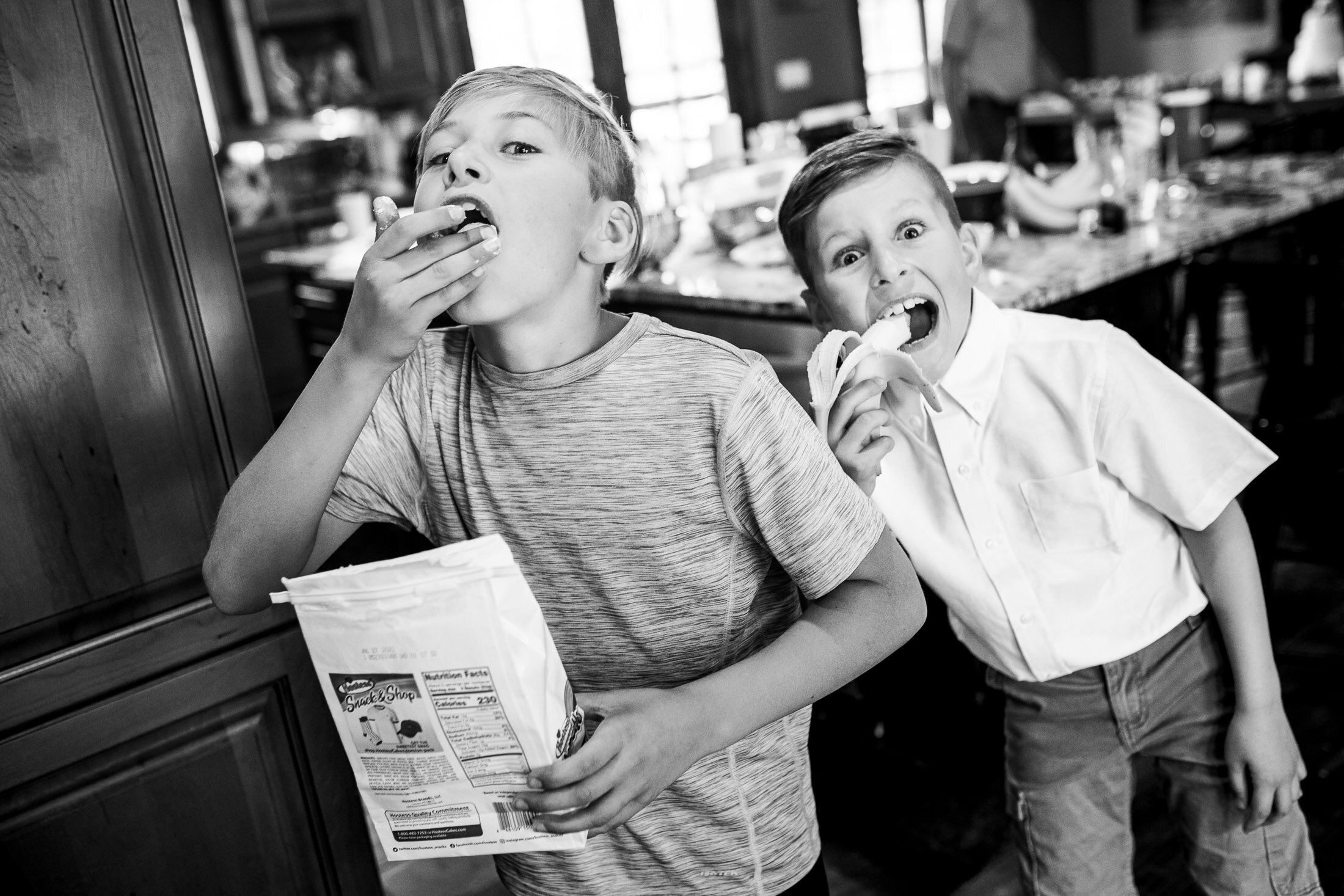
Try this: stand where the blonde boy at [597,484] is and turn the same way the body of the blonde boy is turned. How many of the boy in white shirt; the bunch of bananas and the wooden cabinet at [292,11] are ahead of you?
0

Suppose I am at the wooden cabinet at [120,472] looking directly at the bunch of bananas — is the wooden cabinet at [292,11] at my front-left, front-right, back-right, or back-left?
front-left

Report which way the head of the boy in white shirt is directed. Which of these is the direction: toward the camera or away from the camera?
toward the camera

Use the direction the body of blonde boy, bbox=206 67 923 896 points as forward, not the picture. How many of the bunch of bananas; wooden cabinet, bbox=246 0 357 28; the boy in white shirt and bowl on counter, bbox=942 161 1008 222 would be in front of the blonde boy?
0

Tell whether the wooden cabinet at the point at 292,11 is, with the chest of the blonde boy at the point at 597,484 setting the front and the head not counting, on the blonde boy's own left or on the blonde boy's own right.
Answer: on the blonde boy's own right

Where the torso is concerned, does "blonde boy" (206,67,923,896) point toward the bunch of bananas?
no

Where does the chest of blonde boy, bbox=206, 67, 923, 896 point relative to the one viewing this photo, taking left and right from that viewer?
facing the viewer and to the left of the viewer
